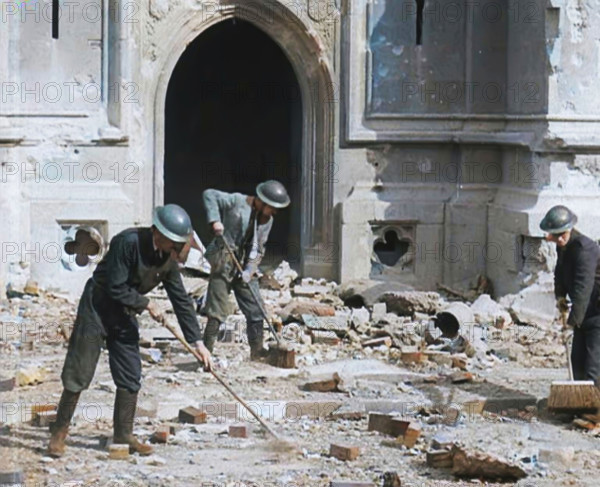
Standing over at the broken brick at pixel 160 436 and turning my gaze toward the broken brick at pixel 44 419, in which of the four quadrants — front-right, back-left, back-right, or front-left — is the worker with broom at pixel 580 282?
back-right

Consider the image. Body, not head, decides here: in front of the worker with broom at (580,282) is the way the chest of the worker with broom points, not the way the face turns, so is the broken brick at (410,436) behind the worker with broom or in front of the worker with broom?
in front

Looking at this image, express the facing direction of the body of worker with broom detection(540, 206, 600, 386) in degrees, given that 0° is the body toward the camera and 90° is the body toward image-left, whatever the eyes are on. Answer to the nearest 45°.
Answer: approximately 45°

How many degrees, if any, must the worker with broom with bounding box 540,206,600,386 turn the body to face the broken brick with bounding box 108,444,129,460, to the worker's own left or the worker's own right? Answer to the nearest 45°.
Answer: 0° — they already face it

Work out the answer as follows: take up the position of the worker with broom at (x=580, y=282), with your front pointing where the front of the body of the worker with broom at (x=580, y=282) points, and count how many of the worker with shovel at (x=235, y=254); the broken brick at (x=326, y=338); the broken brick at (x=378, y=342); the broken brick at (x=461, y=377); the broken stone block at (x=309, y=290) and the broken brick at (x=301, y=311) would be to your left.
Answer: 0

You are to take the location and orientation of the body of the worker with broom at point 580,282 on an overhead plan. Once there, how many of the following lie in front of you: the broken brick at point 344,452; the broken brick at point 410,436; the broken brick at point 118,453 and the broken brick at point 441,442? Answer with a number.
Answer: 4

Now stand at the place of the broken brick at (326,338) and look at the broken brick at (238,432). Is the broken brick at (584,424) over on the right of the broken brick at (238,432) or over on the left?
left

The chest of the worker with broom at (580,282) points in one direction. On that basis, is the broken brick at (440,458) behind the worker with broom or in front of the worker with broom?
in front

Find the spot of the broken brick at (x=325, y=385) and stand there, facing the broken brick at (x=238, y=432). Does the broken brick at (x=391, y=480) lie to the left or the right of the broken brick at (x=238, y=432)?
left

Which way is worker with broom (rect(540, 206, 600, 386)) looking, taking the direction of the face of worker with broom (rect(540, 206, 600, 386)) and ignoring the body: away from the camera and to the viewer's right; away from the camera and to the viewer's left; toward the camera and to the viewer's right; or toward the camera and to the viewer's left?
toward the camera and to the viewer's left

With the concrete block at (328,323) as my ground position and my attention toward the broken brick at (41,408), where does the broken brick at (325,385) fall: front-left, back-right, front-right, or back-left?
front-left

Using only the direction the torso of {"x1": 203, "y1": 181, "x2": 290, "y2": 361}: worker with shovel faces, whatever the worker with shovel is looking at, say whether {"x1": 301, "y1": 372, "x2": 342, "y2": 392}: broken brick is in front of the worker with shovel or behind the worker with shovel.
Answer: in front

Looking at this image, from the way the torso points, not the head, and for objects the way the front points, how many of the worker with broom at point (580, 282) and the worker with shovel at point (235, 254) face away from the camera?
0

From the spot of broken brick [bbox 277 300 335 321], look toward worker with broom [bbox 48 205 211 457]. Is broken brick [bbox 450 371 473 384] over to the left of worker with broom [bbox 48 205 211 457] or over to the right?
left
